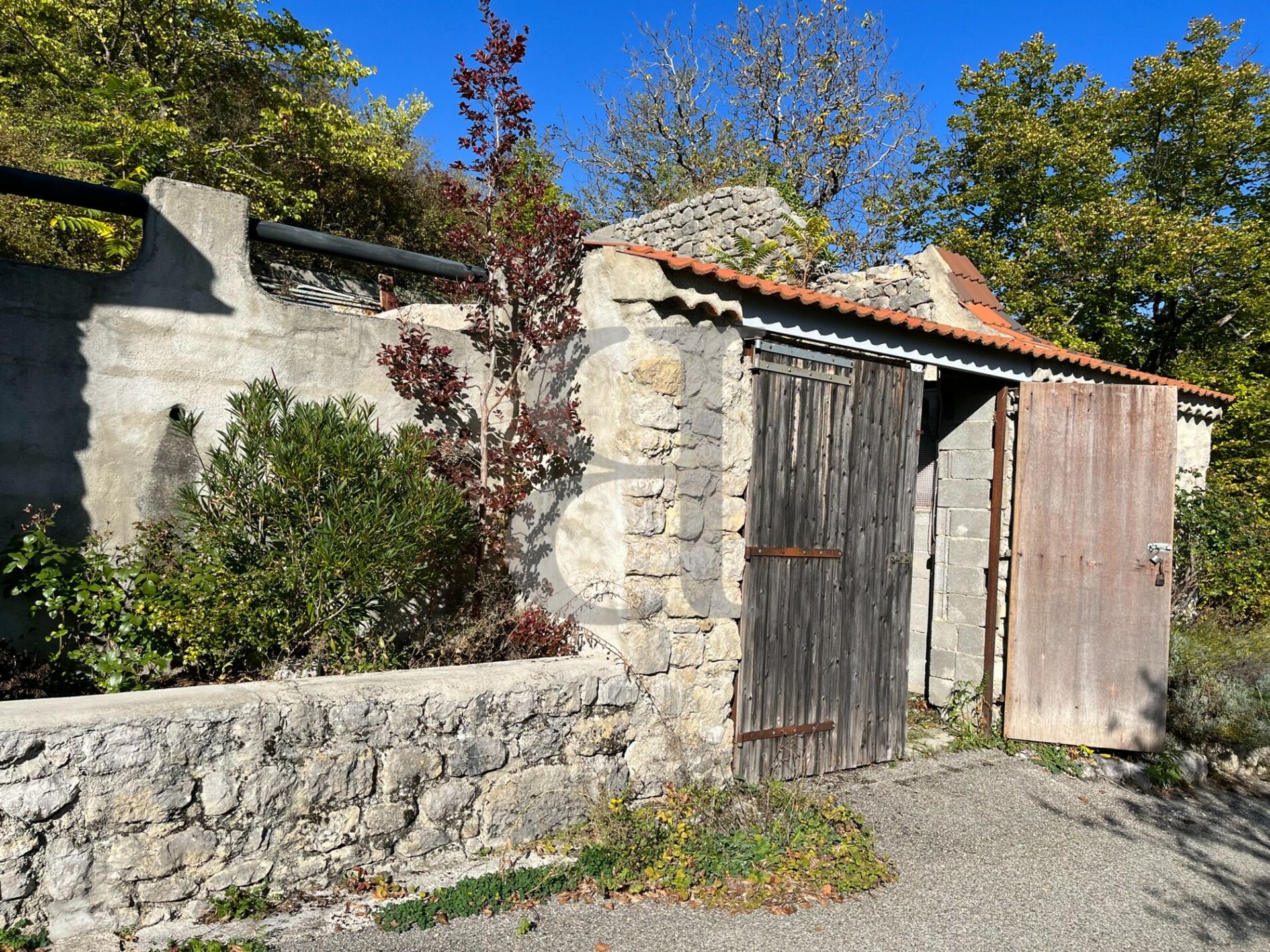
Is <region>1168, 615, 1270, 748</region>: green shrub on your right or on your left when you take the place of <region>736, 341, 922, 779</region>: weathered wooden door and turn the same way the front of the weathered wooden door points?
on your left

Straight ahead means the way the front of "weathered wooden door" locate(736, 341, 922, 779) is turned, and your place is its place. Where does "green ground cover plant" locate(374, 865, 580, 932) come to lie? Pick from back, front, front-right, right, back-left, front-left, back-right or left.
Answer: right

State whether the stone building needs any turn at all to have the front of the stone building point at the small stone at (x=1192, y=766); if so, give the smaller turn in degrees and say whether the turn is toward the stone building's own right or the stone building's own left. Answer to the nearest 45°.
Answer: approximately 45° to the stone building's own left

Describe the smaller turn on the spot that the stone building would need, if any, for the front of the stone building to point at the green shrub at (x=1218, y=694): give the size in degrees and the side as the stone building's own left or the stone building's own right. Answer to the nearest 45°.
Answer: approximately 45° to the stone building's own left

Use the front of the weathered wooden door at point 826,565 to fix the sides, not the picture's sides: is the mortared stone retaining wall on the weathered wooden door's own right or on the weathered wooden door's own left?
on the weathered wooden door's own right

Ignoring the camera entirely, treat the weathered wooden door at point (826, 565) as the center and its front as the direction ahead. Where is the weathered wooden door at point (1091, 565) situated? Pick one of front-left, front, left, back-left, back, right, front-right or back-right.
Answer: left

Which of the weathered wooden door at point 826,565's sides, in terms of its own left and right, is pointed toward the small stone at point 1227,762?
left

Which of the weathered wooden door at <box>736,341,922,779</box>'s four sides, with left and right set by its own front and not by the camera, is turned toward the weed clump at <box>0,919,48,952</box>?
right

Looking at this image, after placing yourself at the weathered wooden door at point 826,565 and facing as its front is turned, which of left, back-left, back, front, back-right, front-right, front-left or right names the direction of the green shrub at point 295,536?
right

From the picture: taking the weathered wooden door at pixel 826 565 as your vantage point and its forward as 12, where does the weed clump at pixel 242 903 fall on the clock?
The weed clump is roughly at 3 o'clock from the weathered wooden door.
